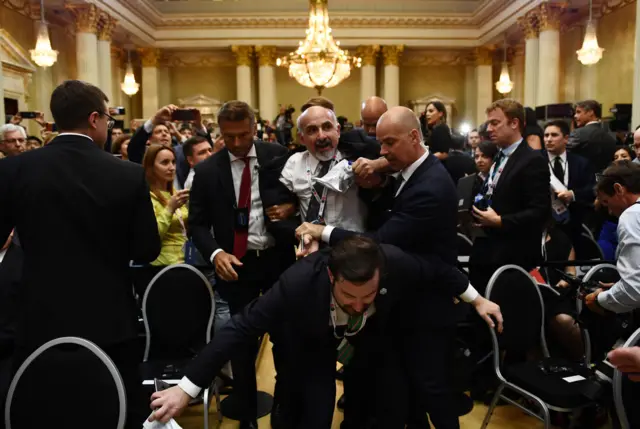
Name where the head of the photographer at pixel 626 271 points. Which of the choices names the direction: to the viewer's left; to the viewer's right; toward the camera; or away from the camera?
to the viewer's left

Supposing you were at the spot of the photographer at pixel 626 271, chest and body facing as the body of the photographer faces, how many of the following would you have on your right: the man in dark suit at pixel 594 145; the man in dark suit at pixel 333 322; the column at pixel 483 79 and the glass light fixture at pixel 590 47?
3

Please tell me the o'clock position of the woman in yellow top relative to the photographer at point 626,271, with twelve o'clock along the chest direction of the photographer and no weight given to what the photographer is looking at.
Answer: The woman in yellow top is roughly at 12 o'clock from the photographer.

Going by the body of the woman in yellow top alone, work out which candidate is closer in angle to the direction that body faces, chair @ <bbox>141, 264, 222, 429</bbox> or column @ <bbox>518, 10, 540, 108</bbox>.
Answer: the chair

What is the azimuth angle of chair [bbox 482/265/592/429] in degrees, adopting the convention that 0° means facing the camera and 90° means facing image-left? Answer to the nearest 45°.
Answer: approximately 315°

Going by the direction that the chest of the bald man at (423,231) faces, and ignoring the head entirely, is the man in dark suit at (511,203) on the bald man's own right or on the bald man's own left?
on the bald man's own right

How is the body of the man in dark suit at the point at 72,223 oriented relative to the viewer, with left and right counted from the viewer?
facing away from the viewer

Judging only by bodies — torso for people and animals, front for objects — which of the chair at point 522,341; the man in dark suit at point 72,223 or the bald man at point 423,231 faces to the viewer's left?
the bald man

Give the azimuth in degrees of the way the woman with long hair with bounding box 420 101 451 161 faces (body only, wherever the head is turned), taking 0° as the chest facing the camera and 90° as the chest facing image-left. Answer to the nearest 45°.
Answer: approximately 45°

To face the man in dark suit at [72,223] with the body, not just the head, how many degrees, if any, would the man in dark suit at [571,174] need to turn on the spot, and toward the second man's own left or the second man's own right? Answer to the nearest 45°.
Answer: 0° — they already face them

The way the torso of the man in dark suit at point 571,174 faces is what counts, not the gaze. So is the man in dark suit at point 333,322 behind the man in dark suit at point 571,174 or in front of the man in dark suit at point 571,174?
in front

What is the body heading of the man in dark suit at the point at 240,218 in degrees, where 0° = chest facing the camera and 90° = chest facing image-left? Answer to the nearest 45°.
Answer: approximately 0°
